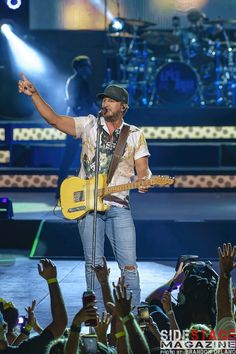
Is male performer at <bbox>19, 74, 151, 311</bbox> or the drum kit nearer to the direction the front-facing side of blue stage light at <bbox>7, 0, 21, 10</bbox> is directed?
the male performer

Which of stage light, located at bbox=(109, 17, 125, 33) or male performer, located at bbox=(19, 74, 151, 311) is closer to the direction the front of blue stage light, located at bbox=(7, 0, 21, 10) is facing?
the male performer

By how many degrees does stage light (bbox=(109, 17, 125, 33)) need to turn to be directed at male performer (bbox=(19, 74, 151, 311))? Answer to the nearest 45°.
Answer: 0° — it already faces them

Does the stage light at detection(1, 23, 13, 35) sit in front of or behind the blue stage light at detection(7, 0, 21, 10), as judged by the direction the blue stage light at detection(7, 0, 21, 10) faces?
behind

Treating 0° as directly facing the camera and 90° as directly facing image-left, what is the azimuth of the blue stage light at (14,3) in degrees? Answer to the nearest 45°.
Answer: approximately 0°

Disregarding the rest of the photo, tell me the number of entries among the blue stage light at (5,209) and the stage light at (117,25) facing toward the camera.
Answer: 2

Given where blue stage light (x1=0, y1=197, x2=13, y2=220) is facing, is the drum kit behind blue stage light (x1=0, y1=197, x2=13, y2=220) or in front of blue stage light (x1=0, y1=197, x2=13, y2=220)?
behind

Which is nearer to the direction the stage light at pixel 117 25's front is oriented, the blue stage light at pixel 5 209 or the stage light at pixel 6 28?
the blue stage light
